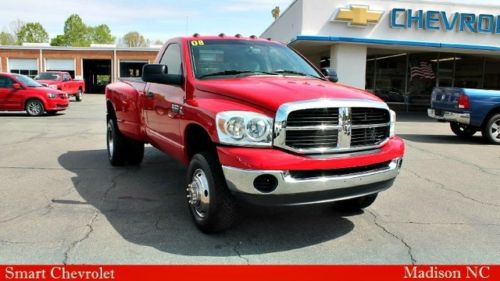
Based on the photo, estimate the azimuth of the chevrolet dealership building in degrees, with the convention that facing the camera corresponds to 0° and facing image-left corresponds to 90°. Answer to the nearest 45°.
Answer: approximately 0°

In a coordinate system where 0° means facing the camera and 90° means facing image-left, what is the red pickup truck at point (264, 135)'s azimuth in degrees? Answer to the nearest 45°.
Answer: approximately 315°

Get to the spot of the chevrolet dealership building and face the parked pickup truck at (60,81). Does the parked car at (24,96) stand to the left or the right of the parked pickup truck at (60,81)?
left

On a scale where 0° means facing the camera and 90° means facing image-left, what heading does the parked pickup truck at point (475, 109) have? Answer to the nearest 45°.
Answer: approximately 225°

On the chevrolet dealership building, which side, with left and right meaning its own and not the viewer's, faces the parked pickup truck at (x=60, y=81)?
right

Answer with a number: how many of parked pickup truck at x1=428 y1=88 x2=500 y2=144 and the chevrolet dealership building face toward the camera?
1

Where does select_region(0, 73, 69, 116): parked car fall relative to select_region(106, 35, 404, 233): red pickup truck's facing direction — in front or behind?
behind
